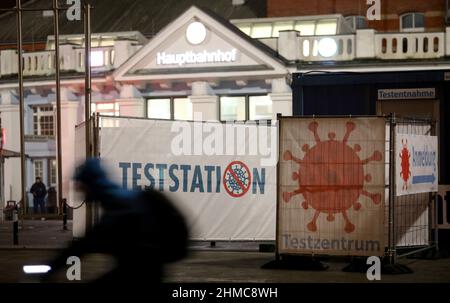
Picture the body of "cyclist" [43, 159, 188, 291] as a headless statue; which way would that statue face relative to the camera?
to the viewer's left

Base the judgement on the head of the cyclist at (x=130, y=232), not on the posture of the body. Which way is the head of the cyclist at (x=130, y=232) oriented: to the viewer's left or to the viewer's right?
to the viewer's left

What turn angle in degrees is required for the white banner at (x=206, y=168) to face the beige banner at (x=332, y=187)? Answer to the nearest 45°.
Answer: approximately 45° to its left

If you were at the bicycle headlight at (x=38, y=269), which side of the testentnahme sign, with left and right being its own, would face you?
front

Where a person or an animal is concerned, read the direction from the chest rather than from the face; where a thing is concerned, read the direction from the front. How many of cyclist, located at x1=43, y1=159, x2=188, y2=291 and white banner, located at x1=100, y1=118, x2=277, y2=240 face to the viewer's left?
1

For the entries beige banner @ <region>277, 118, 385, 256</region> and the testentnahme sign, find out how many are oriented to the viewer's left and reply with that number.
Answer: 0

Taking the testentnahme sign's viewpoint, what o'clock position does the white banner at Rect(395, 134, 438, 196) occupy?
The white banner is roughly at 12 o'clock from the testentnahme sign.

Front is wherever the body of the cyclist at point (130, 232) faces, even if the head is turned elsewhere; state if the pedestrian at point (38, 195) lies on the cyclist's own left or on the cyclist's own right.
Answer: on the cyclist's own right

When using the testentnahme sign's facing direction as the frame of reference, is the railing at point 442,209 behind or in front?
in front

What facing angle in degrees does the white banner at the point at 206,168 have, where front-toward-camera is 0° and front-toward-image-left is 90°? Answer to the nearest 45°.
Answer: approximately 0°
